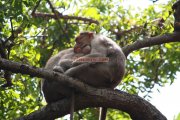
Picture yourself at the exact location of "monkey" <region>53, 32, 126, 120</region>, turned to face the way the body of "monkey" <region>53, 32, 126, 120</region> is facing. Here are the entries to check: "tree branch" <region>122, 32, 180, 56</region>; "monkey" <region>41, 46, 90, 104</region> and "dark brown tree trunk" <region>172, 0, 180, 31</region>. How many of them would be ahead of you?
1

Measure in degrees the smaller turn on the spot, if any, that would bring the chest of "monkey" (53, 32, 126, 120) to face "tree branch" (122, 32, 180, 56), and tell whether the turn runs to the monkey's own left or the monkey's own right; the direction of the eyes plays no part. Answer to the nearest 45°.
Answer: approximately 135° to the monkey's own right

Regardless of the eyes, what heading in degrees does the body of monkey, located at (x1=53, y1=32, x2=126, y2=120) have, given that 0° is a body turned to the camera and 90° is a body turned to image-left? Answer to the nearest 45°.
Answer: approximately 90°

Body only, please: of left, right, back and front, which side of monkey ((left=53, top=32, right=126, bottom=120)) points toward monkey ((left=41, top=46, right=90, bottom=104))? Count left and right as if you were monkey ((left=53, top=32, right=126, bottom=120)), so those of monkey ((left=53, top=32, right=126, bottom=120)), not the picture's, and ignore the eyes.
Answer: front

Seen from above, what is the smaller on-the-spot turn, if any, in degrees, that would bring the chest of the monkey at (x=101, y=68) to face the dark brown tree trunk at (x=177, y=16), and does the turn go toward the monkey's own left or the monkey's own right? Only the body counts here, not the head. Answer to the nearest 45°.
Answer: approximately 135° to the monkey's own right
